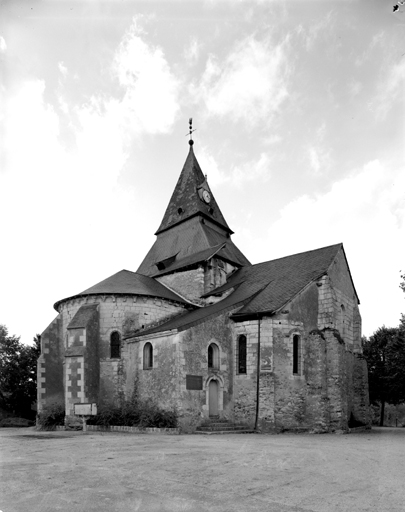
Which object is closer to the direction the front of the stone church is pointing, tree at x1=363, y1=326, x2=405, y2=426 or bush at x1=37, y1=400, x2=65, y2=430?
the tree

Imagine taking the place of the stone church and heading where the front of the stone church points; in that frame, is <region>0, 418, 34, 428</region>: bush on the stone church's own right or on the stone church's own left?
on the stone church's own right

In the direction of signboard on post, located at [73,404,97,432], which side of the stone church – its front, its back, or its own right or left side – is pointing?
back
